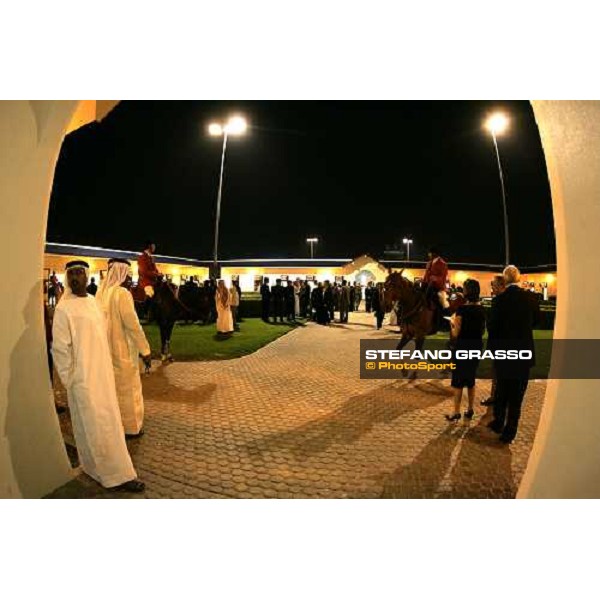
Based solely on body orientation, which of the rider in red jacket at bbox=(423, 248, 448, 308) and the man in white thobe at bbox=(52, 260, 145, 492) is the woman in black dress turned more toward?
the rider in red jacket

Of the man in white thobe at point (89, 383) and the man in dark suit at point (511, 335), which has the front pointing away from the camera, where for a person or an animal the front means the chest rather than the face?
the man in dark suit

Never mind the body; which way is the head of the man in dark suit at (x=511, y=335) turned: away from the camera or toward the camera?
away from the camera

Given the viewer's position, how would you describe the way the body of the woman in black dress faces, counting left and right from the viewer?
facing away from the viewer and to the left of the viewer

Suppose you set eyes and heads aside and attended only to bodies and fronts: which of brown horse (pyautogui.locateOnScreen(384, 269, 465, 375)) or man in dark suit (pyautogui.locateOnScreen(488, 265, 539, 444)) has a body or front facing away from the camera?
the man in dark suit

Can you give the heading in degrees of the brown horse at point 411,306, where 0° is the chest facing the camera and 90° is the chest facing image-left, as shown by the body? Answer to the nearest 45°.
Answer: approximately 45°

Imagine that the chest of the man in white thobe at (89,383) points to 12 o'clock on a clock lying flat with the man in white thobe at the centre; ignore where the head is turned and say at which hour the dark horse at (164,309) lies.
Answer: The dark horse is roughly at 8 o'clock from the man in white thobe.

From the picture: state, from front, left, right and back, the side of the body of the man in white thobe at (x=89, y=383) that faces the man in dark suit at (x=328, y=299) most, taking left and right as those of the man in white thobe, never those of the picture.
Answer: left

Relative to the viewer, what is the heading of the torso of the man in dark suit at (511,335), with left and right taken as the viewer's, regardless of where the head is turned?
facing away from the viewer

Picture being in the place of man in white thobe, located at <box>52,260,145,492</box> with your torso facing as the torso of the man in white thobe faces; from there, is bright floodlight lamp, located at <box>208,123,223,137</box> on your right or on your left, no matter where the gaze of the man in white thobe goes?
on your left
